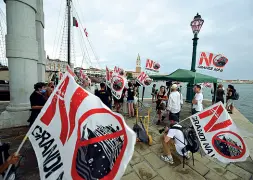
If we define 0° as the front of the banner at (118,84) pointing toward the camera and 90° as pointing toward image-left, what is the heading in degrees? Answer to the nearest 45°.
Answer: approximately 0°

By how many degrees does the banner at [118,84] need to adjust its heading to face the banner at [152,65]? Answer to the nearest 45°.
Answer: approximately 135° to its left

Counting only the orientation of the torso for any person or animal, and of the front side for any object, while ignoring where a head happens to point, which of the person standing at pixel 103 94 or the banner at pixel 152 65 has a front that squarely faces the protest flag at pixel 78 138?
the banner

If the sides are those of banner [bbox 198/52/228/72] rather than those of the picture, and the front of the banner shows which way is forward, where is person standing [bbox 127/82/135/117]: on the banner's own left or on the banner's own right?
on the banner's own right

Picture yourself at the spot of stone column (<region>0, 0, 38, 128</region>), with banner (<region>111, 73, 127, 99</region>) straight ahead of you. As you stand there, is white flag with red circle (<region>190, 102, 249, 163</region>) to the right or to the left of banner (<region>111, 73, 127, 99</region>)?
right

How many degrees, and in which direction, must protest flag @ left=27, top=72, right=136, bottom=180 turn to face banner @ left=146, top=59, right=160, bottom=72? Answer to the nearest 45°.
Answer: approximately 135° to its left

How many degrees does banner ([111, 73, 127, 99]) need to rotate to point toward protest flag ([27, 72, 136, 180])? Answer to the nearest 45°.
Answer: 0° — it already faces it

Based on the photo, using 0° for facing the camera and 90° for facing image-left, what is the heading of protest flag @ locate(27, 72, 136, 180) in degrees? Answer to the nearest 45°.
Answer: approximately 0°

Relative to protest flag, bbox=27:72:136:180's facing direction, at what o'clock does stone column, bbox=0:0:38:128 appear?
The stone column is roughly at 5 o'clock from the protest flag.
